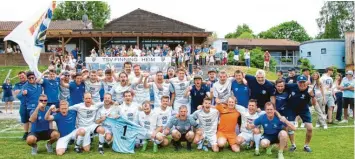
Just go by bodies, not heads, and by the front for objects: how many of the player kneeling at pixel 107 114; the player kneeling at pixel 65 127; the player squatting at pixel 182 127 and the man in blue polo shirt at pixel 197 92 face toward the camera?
4

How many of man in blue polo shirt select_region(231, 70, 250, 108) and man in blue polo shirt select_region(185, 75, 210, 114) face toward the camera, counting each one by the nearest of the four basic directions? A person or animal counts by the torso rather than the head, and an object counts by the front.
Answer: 2

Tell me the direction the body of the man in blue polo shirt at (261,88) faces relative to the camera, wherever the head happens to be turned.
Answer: toward the camera

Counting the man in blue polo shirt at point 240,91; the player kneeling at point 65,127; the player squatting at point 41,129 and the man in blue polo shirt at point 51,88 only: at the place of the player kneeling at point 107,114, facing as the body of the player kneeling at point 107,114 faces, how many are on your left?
1

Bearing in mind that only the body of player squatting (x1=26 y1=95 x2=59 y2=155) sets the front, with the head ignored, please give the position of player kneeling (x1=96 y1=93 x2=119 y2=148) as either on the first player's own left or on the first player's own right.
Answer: on the first player's own left

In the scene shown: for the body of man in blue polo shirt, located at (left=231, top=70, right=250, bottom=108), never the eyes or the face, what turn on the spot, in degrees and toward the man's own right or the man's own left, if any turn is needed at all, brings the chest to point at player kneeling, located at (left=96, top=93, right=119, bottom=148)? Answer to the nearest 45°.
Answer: approximately 90° to the man's own right

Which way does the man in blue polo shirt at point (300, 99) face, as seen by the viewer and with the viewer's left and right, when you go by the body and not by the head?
facing the viewer

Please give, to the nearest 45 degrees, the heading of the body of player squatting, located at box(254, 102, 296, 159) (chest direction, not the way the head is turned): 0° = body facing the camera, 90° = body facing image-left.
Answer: approximately 0°

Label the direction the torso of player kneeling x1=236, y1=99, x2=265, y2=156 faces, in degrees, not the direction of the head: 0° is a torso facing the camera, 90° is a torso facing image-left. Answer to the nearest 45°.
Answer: approximately 0°

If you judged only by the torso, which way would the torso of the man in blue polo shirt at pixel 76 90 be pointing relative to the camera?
toward the camera

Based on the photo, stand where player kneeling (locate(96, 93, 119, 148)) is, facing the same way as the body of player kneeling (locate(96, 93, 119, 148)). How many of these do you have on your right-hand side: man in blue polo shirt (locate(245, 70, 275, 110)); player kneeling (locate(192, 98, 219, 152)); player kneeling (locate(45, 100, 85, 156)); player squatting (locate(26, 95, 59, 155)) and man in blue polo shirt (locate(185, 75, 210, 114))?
2

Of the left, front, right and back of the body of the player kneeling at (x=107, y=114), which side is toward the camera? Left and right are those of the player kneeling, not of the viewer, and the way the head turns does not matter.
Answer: front
